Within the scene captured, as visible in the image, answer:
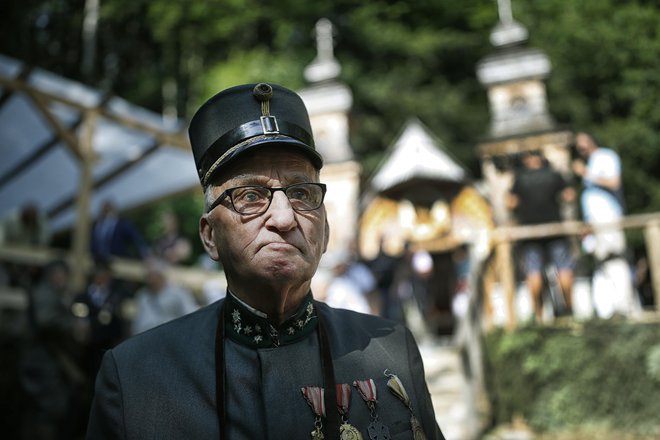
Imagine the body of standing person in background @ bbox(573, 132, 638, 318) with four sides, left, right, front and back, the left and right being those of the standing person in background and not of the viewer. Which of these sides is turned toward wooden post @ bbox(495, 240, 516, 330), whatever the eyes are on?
front

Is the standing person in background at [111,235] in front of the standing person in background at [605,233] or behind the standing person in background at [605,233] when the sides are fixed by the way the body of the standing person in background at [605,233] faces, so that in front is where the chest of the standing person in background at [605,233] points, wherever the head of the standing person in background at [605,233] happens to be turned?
in front

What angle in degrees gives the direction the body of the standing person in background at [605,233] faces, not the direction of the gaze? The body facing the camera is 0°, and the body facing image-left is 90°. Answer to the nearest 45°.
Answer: approximately 90°

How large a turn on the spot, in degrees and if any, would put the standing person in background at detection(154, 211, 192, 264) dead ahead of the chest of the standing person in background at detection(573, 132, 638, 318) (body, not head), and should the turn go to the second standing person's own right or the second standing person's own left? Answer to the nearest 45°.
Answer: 0° — they already face them

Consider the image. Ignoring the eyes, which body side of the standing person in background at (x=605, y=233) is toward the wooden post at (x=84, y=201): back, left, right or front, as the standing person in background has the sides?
front

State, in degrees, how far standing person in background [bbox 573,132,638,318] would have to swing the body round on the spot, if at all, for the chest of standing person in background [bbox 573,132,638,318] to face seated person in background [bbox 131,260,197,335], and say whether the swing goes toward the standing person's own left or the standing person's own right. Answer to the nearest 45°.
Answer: approximately 45° to the standing person's own left

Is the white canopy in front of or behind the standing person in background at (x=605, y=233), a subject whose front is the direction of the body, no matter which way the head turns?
in front

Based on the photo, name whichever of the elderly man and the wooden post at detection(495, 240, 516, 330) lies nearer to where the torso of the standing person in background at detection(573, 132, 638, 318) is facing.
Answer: the wooden post
